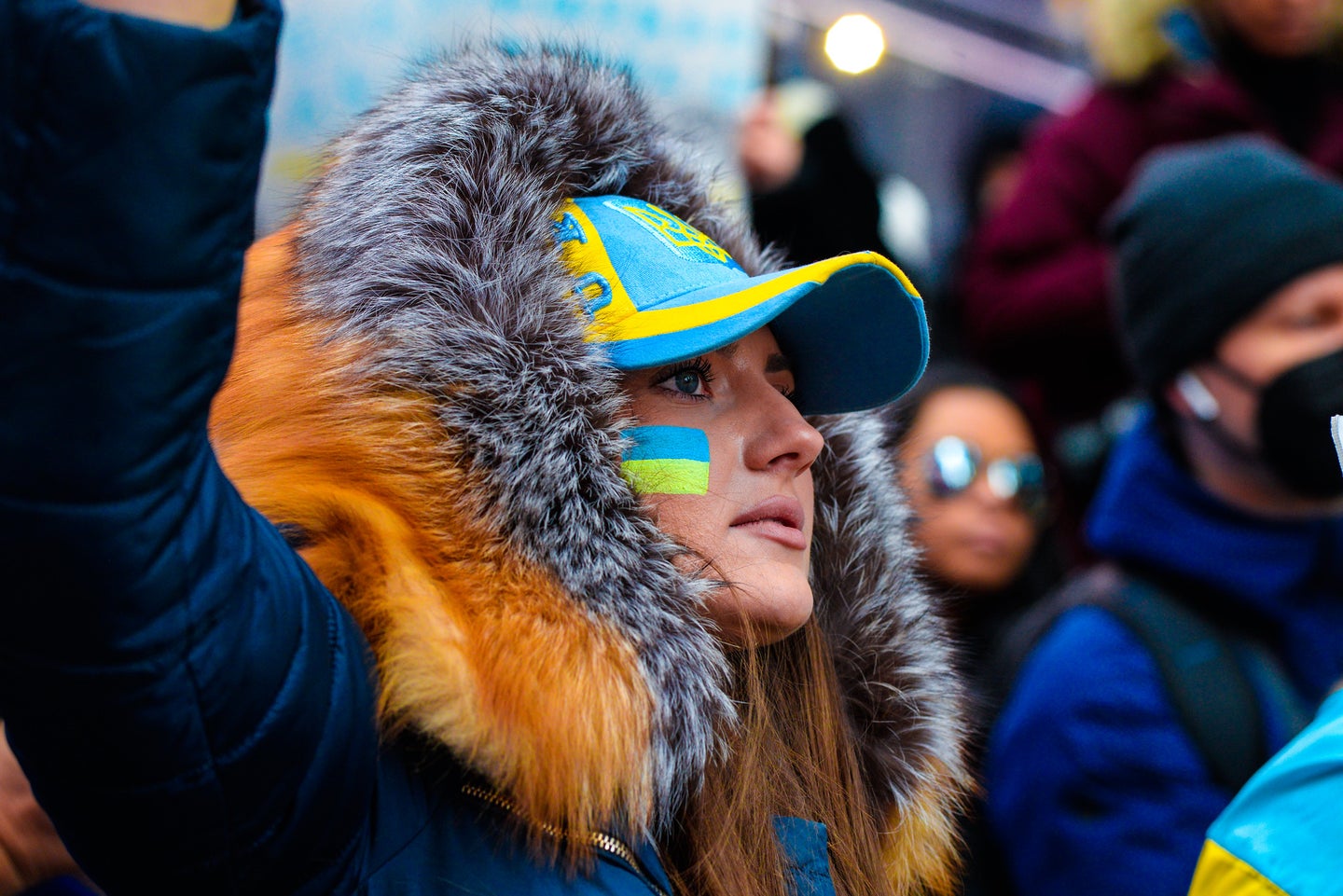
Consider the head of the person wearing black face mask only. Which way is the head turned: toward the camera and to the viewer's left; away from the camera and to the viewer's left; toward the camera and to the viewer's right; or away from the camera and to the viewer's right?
toward the camera and to the viewer's right

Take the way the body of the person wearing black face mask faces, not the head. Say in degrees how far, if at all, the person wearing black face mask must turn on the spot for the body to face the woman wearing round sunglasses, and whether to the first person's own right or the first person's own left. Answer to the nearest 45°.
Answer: approximately 180°

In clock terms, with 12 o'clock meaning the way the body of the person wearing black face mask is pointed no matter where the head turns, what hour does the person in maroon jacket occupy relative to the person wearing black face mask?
The person in maroon jacket is roughly at 7 o'clock from the person wearing black face mask.

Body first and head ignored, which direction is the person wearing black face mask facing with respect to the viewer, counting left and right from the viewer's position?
facing the viewer and to the right of the viewer
